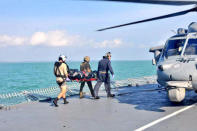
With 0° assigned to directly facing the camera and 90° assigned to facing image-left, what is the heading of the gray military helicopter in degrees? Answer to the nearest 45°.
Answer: approximately 45°
